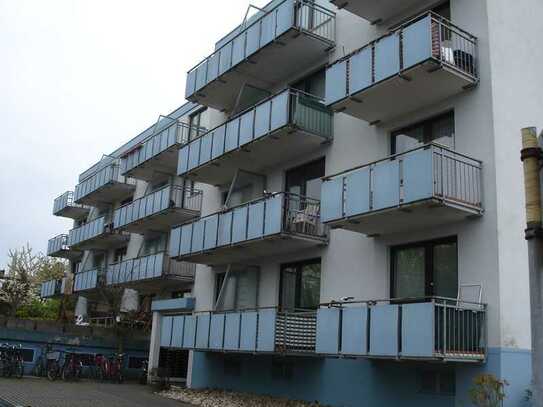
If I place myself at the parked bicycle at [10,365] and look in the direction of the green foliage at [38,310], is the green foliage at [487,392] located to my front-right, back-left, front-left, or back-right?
back-right

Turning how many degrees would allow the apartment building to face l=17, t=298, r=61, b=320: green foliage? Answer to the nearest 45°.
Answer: approximately 90° to its right

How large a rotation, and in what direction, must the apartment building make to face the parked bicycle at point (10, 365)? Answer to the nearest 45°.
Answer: approximately 90° to its right

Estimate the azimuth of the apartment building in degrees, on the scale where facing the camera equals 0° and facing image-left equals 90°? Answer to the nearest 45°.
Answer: approximately 45°
